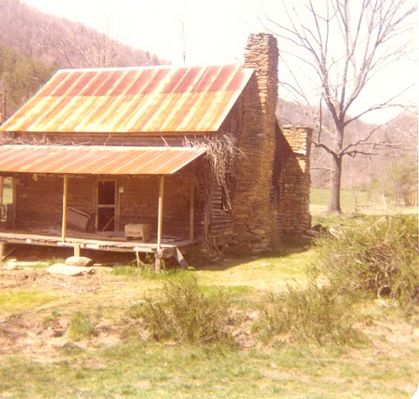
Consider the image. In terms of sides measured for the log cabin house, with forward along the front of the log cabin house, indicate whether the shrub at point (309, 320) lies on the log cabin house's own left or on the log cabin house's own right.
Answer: on the log cabin house's own left

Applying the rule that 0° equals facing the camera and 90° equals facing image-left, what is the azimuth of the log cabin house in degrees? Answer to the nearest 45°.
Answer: approximately 45°
